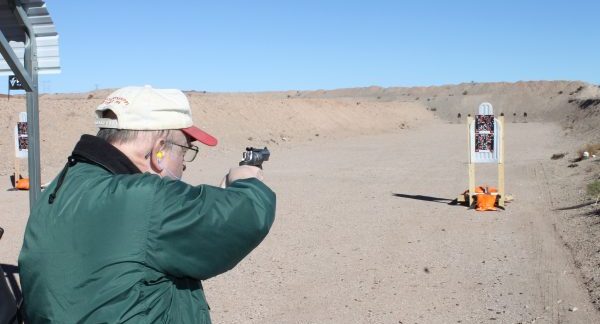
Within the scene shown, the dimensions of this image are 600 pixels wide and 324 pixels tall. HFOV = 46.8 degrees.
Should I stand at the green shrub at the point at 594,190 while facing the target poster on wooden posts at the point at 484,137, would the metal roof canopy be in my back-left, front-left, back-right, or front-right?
front-left

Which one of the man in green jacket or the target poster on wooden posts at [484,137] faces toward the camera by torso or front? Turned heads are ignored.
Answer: the target poster on wooden posts

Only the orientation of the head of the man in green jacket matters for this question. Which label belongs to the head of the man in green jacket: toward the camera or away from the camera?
away from the camera

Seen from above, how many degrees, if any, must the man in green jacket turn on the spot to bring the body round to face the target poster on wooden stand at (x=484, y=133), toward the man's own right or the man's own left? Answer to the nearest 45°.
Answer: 0° — they already face it

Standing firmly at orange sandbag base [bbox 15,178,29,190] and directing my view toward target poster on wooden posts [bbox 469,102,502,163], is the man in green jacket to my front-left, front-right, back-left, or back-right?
front-right

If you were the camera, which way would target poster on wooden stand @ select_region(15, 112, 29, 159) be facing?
facing the viewer

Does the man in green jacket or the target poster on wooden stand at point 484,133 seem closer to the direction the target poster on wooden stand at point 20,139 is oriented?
the man in green jacket

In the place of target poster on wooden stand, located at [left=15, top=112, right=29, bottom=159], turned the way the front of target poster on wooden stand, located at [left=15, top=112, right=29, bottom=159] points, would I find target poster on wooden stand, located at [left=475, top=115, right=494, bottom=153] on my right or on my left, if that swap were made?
on my left

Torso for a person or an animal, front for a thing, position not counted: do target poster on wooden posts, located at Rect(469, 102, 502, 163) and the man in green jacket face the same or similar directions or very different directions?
very different directions

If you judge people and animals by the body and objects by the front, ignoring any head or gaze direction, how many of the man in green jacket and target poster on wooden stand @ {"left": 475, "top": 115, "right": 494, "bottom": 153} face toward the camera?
1

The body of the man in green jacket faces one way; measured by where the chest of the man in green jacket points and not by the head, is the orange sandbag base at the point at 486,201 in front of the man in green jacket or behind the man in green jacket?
in front

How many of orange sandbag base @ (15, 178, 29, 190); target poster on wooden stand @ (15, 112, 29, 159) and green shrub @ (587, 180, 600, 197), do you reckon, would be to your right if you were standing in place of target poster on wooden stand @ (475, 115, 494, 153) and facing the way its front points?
2

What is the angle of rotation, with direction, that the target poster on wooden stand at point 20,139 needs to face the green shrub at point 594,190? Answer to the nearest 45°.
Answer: approximately 45° to its left

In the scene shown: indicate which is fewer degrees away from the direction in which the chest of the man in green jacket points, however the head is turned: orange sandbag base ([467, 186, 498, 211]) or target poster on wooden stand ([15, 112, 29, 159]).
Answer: the orange sandbag base

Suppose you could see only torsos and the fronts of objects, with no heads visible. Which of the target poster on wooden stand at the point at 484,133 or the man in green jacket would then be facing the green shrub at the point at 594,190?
the man in green jacket

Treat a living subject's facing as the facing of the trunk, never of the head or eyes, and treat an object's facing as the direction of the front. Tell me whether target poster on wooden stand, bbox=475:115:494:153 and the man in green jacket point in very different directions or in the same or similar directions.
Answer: very different directions

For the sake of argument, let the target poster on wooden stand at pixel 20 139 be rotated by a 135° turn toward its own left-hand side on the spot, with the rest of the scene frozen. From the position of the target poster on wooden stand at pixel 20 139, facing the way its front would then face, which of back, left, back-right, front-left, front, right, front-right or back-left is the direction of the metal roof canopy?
back-right

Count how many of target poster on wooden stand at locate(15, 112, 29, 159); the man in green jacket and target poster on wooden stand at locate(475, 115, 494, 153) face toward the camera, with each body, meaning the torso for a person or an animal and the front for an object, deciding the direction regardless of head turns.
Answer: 2
